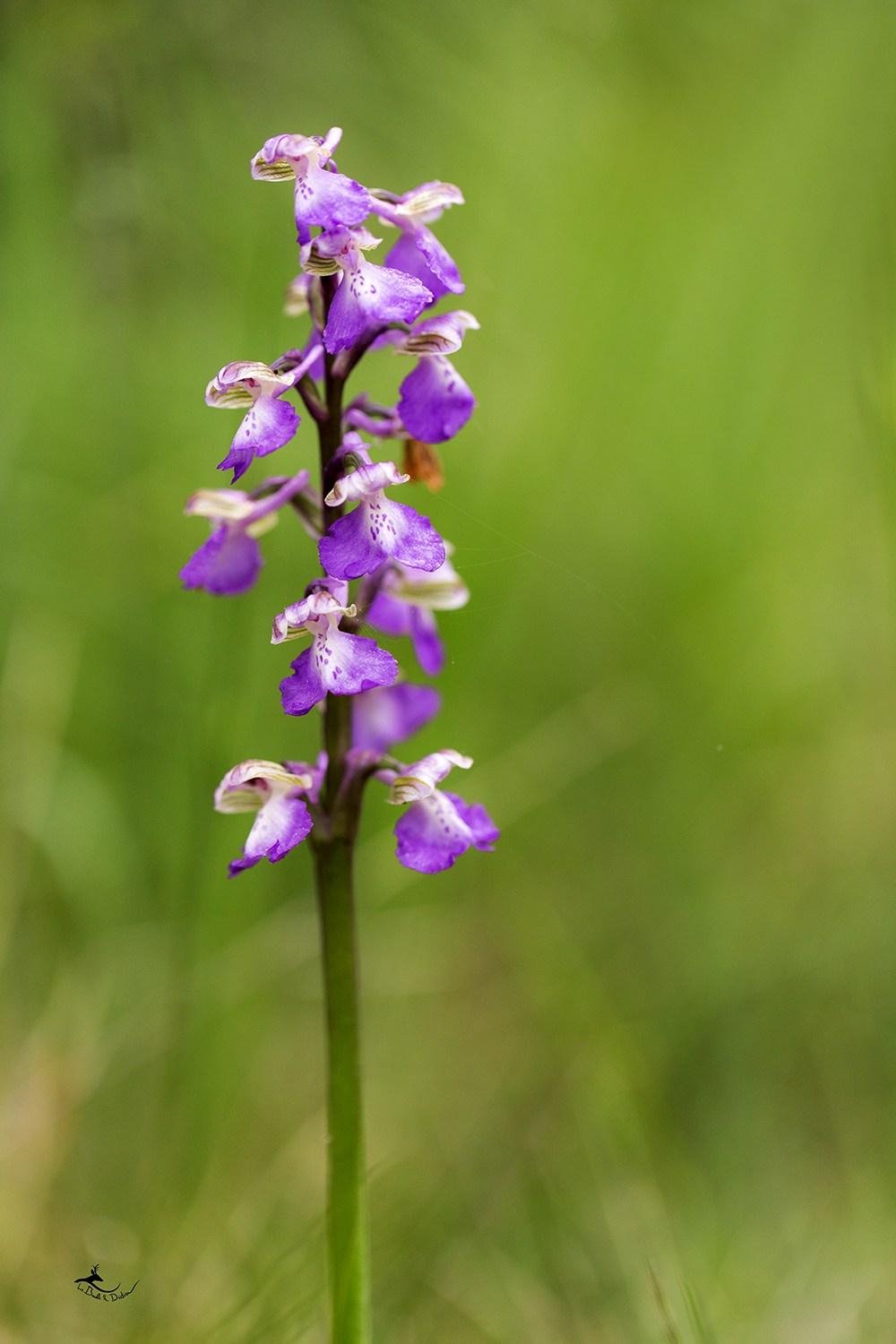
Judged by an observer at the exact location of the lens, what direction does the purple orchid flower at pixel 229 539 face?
facing to the left of the viewer

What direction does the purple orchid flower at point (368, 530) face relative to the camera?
toward the camera

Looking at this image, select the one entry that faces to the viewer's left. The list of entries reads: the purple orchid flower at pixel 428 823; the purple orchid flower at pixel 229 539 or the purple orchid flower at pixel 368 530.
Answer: the purple orchid flower at pixel 229 539

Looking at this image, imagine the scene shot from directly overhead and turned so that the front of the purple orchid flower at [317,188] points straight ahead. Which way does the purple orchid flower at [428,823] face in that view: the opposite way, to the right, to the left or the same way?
to the left

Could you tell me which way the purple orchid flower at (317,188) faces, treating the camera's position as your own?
facing the viewer and to the left of the viewer

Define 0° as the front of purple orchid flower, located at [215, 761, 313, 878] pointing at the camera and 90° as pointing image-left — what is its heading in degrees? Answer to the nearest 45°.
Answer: approximately 45°

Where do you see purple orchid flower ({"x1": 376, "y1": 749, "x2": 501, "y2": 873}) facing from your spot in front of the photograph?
facing the viewer and to the right of the viewer
